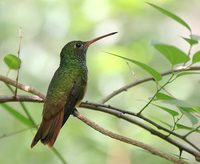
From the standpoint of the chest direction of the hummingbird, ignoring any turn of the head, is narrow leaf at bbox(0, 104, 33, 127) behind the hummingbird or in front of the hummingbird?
behind

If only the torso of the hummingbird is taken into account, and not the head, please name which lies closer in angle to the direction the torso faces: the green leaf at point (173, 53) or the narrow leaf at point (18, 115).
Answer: the green leaf
